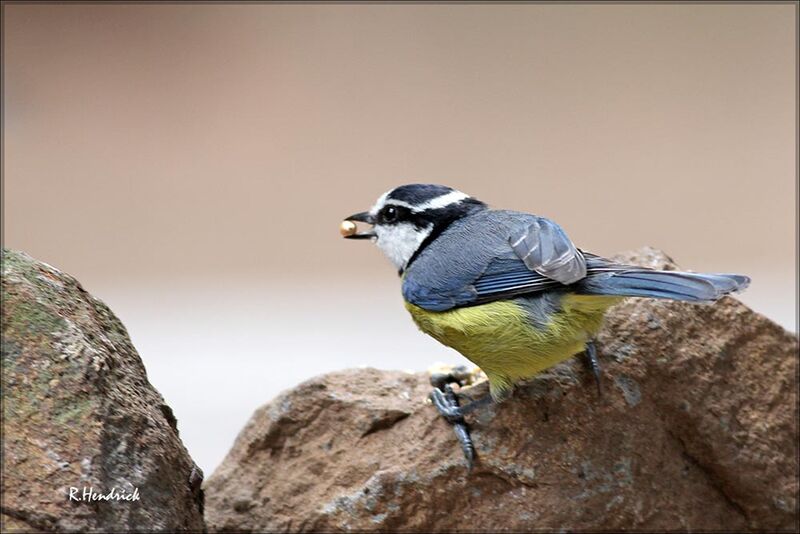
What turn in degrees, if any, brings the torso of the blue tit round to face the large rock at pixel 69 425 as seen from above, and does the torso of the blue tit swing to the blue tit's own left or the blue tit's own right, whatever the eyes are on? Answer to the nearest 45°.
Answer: approximately 45° to the blue tit's own left

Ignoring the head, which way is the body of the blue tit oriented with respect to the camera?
to the viewer's left
